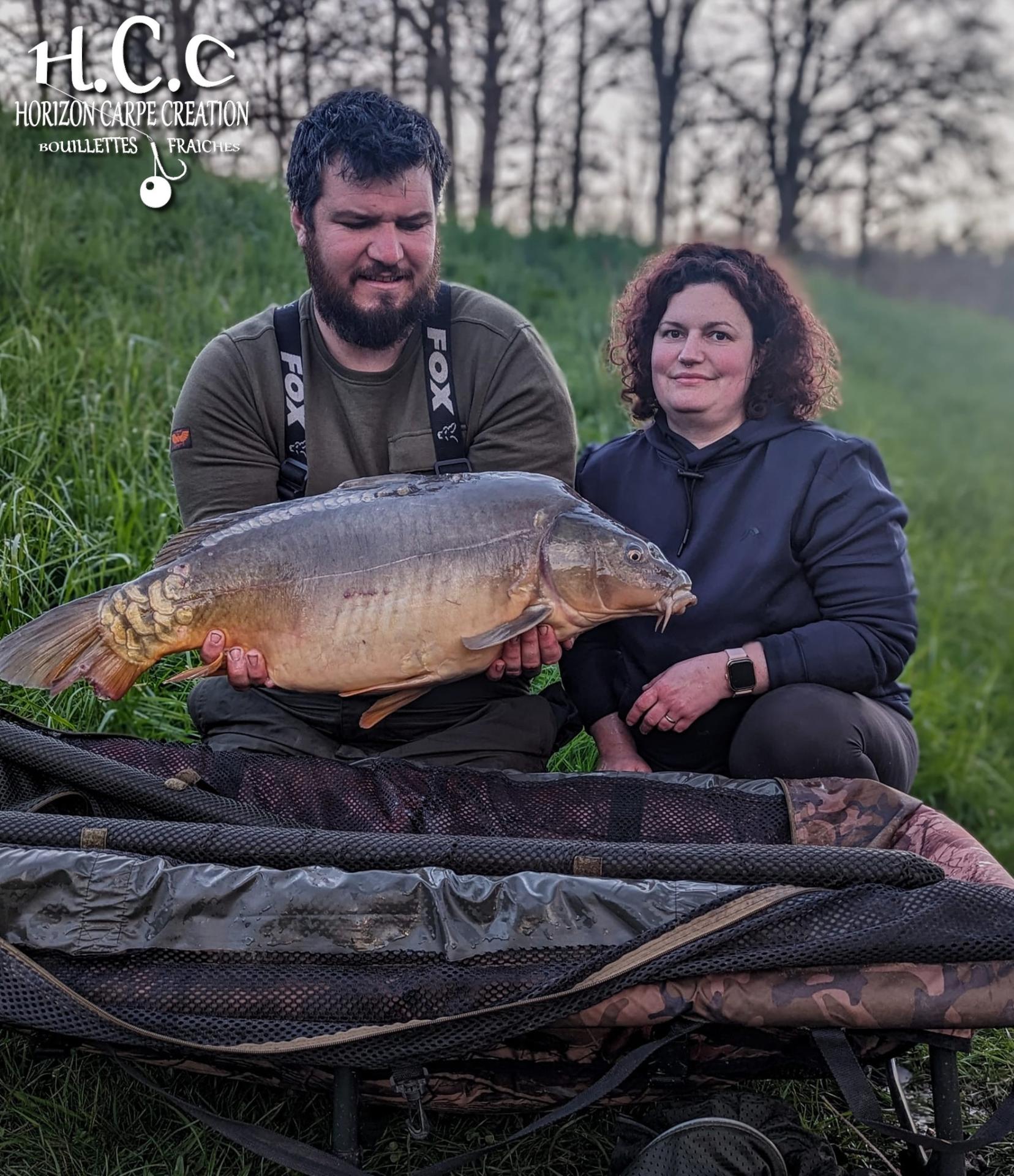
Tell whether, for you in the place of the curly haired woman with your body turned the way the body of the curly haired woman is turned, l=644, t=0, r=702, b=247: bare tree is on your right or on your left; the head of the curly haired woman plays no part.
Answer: on your right

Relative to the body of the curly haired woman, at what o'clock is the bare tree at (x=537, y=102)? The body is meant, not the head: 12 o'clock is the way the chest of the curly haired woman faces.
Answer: The bare tree is roughly at 4 o'clock from the curly haired woman.

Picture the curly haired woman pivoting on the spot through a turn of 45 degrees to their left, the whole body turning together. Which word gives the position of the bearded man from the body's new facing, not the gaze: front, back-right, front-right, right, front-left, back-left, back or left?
right

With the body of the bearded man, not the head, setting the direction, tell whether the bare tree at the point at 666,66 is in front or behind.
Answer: behind

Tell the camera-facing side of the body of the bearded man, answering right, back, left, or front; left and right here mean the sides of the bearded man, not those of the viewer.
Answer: front

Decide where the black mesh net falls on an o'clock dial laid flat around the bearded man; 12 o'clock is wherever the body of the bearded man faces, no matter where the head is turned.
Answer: The black mesh net is roughly at 12 o'clock from the bearded man.

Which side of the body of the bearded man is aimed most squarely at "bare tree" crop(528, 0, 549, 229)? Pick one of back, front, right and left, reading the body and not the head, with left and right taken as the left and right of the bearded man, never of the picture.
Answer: back

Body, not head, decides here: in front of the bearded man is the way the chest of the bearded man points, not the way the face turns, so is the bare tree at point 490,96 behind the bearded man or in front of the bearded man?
behind

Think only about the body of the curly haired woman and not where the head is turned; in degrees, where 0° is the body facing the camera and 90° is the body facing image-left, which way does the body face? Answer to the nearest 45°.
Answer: approximately 45°

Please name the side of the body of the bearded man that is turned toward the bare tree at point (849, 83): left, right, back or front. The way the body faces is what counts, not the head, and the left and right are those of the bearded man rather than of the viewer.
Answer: back

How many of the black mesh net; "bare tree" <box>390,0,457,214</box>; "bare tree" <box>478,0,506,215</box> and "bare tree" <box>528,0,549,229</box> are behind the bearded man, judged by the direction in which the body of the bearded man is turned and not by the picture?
3
